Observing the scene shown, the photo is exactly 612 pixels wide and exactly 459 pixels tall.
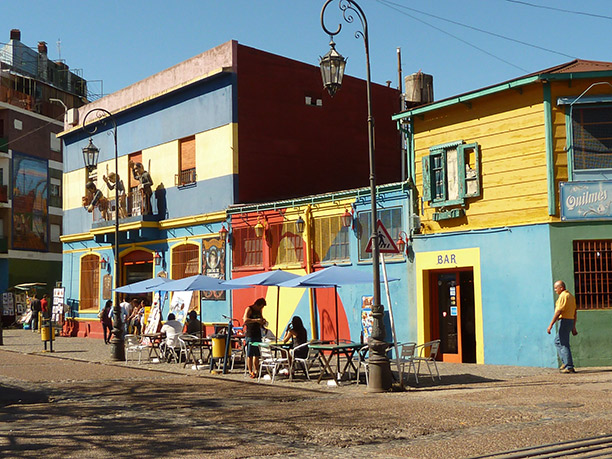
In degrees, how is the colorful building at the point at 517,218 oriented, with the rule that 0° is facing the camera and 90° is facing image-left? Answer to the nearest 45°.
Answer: approximately 45°

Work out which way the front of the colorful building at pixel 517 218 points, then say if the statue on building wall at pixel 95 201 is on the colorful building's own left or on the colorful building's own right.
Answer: on the colorful building's own right

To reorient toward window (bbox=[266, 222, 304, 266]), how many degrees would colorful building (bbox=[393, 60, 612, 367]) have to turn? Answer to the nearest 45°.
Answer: approximately 90° to its right

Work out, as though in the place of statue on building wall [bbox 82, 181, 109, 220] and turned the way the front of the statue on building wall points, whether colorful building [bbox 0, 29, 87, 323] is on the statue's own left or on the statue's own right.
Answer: on the statue's own right

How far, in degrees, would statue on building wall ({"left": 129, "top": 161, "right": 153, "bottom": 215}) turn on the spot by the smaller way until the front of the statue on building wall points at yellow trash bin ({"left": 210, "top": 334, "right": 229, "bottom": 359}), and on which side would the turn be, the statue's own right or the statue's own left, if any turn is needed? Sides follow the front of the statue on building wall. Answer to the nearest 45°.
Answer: approximately 45° to the statue's own left

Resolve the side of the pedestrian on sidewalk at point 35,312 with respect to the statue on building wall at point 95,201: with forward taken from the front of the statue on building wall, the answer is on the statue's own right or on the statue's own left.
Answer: on the statue's own right
